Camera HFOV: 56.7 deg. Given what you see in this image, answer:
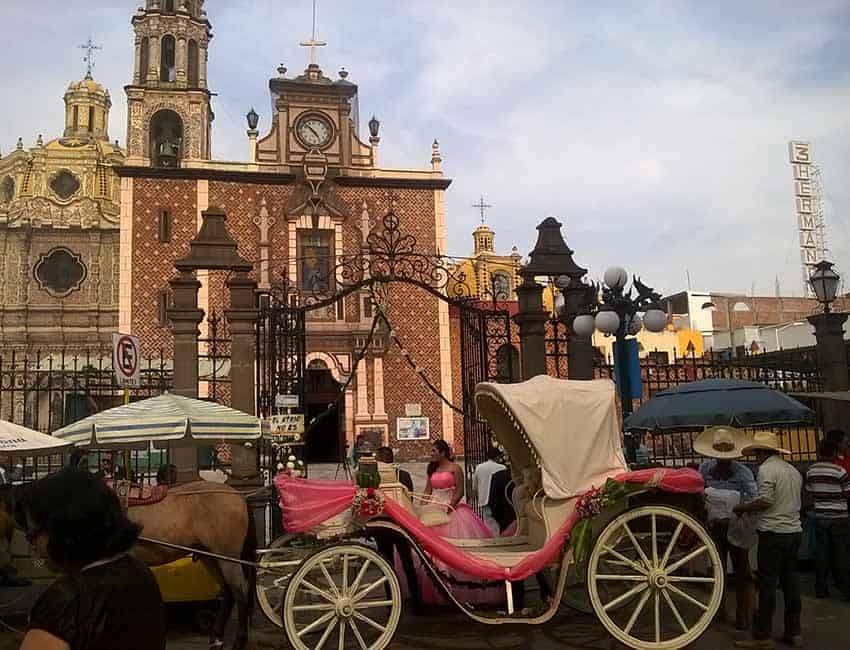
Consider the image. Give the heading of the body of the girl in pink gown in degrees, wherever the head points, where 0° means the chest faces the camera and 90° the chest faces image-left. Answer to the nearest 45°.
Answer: approximately 45°

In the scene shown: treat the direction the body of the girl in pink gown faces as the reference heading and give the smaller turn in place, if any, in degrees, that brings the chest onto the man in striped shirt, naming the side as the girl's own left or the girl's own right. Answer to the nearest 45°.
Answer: approximately 135° to the girl's own left

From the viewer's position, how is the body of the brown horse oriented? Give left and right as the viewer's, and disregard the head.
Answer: facing to the left of the viewer

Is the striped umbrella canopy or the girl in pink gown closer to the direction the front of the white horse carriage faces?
the striped umbrella canopy

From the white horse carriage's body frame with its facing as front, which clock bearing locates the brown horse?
The brown horse is roughly at 12 o'clock from the white horse carriage.

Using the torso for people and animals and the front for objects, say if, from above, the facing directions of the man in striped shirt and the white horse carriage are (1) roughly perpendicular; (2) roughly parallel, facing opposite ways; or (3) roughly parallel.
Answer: roughly perpendicular

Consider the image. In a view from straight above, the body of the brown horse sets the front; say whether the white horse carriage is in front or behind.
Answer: behind

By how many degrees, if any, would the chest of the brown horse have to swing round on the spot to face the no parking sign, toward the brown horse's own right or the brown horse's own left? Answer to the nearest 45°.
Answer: approximately 90° to the brown horse's own right

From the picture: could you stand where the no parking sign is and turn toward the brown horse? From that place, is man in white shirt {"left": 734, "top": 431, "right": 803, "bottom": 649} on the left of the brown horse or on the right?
left

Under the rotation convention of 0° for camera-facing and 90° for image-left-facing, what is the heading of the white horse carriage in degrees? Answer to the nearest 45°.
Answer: approximately 90°

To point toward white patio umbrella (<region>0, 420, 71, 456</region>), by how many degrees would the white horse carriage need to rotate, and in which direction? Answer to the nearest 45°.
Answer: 0° — it already faces it

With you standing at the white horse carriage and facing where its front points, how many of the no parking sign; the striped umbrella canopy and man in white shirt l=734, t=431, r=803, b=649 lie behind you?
1
